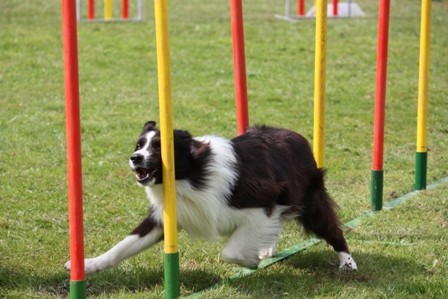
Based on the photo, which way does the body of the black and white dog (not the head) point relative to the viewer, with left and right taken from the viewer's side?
facing to the left of the viewer
